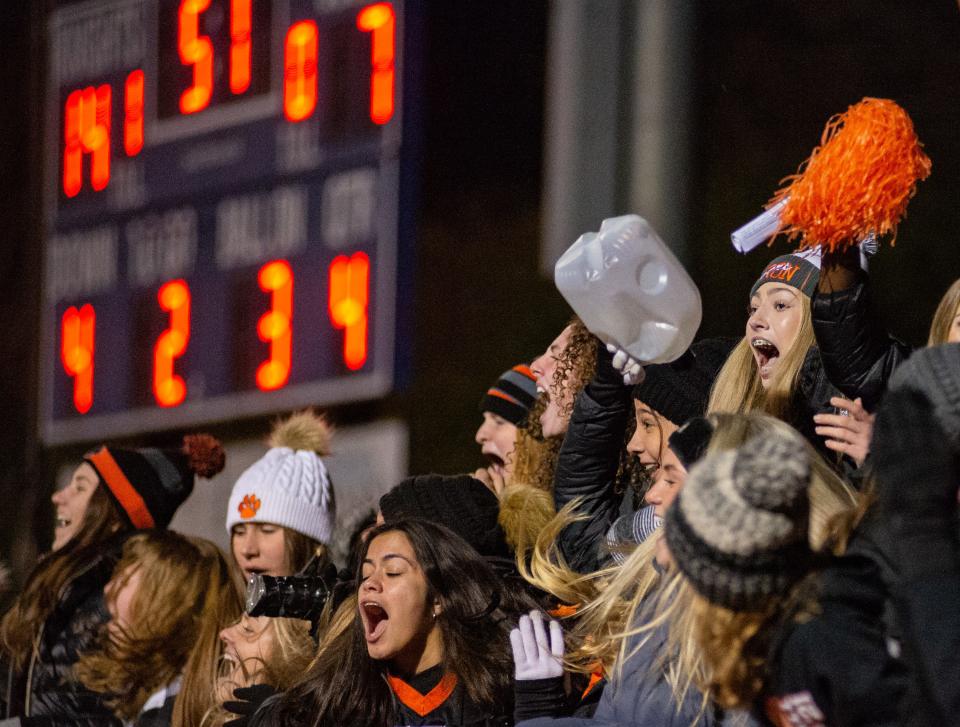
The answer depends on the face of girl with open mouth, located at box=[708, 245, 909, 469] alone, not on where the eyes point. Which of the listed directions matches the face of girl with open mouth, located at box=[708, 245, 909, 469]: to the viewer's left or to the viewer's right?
to the viewer's left

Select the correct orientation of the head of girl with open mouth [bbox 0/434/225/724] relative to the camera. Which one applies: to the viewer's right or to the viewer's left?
to the viewer's left

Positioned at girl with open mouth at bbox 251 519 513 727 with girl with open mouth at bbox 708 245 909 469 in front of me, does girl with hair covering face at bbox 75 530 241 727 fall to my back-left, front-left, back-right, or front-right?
back-left

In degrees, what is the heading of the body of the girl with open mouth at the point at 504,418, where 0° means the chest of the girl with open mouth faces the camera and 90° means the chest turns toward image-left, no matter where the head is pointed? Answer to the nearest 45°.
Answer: approximately 90°

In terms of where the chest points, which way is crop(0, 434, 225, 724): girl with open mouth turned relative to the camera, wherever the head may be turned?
to the viewer's left

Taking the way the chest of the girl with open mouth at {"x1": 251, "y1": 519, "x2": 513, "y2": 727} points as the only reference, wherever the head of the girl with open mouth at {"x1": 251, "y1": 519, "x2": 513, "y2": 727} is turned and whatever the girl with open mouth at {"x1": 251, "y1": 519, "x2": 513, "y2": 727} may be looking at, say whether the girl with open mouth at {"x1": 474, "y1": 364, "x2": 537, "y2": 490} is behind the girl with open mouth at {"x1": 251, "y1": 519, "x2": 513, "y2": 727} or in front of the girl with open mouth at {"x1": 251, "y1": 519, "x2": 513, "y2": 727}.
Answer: behind

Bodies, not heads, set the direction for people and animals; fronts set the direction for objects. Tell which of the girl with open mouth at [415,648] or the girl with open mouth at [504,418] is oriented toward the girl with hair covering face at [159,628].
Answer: the girl with open mouth at [504,418]

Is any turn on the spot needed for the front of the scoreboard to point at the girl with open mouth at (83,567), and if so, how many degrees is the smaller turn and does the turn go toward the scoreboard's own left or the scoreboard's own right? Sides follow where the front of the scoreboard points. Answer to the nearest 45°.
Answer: approximately 45° to the scoreboard's own left

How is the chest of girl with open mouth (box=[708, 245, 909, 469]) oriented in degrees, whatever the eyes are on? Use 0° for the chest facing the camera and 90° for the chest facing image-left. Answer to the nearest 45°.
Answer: approximately 45°

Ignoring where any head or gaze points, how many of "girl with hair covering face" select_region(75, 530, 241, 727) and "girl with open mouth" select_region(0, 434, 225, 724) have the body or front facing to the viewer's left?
2
